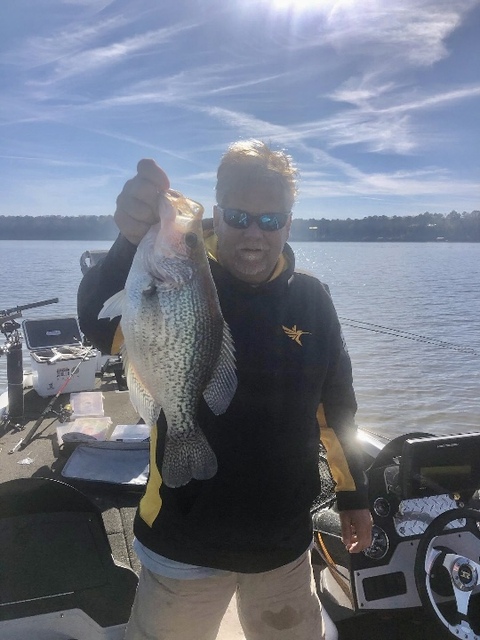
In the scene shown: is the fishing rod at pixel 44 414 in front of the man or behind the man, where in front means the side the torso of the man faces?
behind

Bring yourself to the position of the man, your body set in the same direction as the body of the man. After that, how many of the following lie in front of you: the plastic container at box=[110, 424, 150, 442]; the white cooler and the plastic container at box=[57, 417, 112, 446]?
0

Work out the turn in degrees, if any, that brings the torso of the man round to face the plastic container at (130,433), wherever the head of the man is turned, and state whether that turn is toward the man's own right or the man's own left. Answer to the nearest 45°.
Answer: approximately 180°

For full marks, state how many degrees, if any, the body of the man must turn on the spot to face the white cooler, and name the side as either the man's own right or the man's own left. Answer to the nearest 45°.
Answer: approximately 135° to the man's own right

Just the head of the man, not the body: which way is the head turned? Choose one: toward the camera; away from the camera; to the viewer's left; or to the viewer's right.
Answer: toward the camera

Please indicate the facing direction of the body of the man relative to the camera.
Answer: toward the camera

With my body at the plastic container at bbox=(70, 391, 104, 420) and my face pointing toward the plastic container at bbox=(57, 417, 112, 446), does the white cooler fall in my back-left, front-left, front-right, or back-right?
back-right

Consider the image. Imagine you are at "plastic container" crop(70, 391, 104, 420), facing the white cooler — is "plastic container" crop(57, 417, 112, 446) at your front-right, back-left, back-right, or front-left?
back-left

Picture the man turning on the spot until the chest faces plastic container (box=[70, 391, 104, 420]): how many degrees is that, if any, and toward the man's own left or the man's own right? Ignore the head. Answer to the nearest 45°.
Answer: approximately 180°

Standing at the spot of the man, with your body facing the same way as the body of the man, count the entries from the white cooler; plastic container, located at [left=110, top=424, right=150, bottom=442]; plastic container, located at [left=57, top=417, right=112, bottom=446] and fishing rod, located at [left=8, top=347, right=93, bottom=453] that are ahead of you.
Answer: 0

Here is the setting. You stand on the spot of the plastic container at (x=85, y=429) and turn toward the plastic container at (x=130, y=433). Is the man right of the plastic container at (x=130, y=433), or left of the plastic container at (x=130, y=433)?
right

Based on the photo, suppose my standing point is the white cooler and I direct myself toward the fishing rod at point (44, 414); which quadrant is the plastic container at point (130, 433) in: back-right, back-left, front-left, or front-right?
front-left
